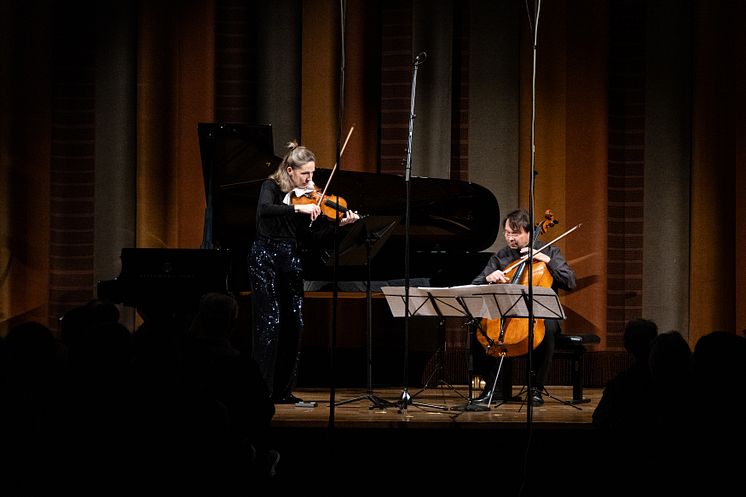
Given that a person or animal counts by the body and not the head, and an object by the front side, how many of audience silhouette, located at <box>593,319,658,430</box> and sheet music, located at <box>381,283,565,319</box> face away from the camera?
2

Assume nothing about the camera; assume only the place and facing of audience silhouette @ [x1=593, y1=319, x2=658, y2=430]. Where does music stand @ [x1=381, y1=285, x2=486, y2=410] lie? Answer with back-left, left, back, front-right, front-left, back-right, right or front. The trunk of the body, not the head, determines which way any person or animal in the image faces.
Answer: front-left

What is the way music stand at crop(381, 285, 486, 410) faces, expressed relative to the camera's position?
facing away from the viewer

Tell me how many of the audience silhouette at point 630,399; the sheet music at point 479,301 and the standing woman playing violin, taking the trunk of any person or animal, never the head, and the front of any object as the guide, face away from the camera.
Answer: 2

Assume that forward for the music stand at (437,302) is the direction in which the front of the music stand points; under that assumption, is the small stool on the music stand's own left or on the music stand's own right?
on the music stand's own right

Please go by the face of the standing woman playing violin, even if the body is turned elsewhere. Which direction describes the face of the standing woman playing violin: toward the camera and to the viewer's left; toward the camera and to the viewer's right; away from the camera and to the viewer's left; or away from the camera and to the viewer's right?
toward the camera and to the viewer's right

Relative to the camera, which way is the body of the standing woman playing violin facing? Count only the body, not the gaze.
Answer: to the viewer's right

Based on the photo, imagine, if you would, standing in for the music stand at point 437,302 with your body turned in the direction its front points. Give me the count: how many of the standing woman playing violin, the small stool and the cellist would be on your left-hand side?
1

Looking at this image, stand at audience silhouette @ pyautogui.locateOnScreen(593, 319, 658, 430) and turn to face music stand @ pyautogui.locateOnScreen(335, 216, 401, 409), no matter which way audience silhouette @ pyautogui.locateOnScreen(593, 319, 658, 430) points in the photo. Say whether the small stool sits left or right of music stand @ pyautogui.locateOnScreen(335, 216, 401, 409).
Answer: right

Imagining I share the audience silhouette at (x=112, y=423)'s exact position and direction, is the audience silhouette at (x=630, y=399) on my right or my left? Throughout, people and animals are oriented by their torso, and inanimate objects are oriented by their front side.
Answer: on my right

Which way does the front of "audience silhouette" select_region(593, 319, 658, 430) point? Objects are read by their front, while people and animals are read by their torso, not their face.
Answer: away from the camera

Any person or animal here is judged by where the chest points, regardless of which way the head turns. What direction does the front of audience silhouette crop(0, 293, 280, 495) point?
away from the camera

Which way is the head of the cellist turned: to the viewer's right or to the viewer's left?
to the viewer's left

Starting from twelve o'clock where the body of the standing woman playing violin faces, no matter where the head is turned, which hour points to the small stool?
The small stool is roughly at 12 o'clock from the standing woman playing violin.

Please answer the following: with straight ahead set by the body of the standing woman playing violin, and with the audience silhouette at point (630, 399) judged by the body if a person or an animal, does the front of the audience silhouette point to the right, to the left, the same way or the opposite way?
to the left

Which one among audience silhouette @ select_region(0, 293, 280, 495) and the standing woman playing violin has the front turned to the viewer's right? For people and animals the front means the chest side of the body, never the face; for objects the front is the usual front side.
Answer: the standing woman playing violin

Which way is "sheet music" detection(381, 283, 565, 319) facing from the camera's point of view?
away from the camera
